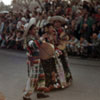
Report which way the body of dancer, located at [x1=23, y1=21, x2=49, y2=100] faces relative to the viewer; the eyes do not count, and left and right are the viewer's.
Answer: facing to the right of the viewer

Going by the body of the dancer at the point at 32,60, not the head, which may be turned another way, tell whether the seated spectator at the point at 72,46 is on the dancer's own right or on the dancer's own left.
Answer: on the dancer's own left
